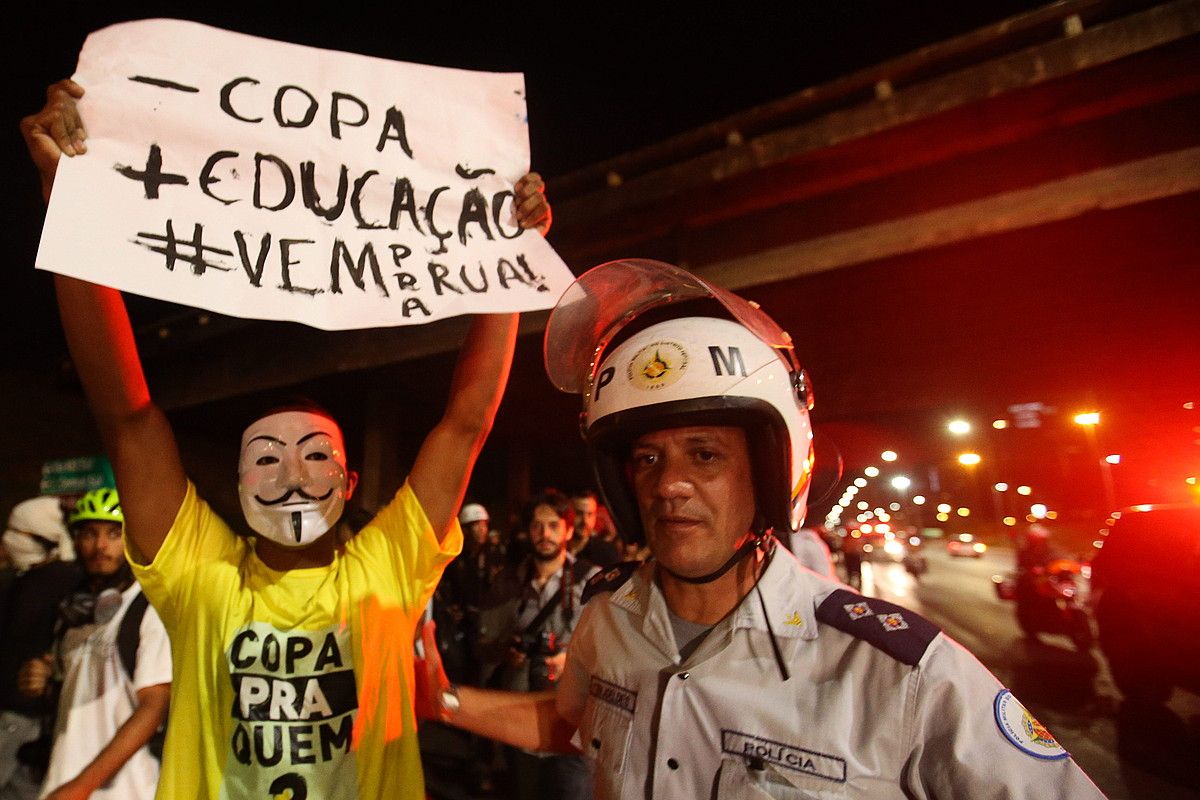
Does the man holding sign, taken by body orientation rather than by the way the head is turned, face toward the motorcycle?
no

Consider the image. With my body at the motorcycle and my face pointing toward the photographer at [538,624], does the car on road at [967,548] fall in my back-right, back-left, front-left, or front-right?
back-right

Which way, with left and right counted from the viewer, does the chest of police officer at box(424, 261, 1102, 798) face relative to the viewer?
facing the viewer and to the left of the viewer

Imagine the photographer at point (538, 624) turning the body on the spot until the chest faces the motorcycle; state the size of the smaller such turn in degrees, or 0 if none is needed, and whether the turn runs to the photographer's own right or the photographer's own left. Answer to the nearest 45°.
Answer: approximately 135° to the photographer's own left

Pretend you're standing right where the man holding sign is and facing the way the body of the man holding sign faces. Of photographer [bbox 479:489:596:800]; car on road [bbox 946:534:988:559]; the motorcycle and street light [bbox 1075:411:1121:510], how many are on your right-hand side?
0

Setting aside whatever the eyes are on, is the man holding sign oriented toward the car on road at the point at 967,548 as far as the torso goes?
no

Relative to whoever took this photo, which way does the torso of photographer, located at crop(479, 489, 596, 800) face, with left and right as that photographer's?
facing the viewer

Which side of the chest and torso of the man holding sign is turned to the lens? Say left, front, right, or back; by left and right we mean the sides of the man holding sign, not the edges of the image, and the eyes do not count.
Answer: front

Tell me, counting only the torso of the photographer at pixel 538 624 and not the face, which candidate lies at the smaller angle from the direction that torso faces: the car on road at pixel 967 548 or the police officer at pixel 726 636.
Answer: the police officer

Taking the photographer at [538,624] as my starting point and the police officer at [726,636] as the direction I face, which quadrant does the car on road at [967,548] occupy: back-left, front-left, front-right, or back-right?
back-left

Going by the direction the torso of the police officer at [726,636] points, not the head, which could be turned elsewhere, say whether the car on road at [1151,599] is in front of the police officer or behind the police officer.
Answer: behind

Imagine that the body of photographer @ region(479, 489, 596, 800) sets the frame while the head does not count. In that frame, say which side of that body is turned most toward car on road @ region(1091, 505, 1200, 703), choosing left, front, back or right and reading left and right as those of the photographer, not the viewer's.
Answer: left

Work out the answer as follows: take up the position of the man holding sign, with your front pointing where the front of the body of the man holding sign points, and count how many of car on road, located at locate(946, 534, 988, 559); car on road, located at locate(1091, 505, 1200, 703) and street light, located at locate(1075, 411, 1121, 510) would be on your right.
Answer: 0

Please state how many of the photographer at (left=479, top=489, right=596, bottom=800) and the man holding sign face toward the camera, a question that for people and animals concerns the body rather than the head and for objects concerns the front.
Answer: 2

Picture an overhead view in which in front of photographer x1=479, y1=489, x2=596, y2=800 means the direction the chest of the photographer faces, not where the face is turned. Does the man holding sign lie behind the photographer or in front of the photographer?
in front

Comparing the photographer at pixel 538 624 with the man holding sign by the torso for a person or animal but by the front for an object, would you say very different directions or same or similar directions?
same or similar directions

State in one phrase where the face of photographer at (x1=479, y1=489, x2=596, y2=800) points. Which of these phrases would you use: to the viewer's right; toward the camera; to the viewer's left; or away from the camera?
toward the camera

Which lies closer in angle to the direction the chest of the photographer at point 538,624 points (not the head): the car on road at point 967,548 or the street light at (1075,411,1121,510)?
the street light

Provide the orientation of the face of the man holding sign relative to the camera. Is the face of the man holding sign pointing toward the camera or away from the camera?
toward the camera

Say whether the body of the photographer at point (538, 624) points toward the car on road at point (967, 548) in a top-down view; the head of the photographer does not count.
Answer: no
